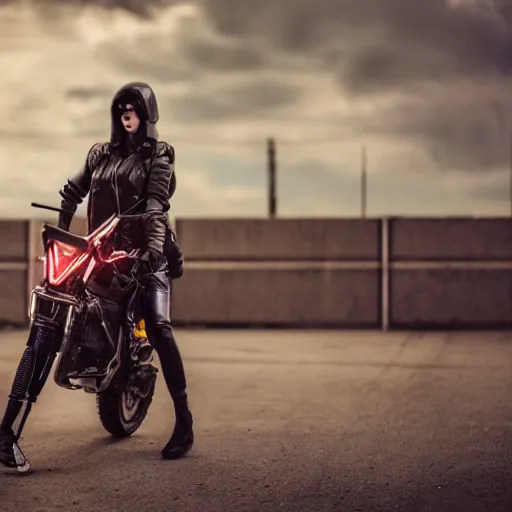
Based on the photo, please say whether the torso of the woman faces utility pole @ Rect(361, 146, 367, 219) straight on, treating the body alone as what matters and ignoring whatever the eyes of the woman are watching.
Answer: no

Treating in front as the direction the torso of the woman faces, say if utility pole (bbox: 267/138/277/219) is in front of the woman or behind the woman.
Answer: behind
